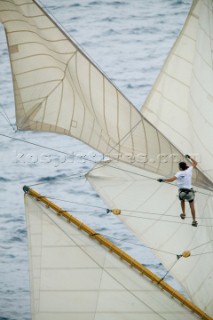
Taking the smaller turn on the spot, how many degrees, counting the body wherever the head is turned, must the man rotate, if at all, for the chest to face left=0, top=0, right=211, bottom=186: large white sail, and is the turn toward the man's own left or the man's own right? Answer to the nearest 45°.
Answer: approximately 90° to the man's own left

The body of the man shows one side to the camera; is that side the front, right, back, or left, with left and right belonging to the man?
back

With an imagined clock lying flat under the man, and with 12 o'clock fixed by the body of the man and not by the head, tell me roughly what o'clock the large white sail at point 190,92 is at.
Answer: The large white sail is roughly at 12 o'clock from the man.

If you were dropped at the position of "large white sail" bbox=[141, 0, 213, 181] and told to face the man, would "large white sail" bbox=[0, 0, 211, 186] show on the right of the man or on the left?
right
